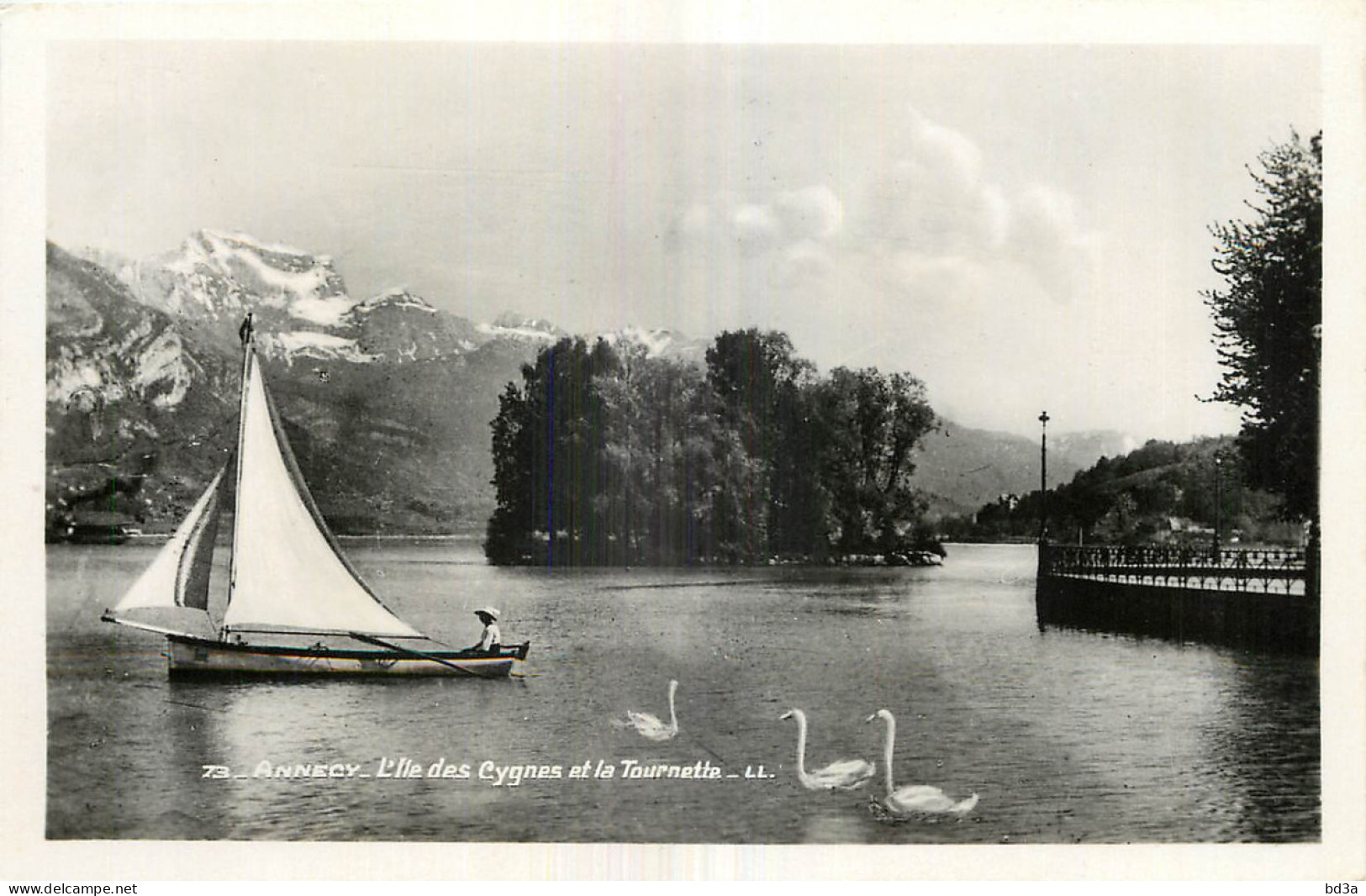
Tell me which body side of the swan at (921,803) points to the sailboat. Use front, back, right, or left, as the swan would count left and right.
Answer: front

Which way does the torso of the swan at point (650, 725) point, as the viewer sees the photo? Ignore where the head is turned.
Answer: to the viewer's right

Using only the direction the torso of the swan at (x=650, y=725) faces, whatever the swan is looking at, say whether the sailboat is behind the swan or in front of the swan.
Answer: behind

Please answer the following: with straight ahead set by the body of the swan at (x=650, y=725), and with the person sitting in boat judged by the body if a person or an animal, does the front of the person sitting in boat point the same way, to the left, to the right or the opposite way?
the opposite way

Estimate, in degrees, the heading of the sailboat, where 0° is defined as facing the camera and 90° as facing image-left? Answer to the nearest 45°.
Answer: approximately 90°

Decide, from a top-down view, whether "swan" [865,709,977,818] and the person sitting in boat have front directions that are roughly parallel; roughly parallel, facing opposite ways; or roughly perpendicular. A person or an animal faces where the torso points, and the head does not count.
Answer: roughly parallel

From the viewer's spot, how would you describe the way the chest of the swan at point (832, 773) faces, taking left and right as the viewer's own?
facing to the left of the viewer

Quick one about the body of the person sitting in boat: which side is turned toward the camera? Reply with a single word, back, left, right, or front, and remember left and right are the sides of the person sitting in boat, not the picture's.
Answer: left

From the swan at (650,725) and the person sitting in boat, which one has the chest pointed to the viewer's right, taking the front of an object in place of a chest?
the swan

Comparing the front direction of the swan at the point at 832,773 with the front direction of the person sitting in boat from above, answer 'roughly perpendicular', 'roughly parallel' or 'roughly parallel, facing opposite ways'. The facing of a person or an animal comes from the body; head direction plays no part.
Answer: roughly parallel

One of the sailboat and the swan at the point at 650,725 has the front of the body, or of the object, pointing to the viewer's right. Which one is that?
the swan

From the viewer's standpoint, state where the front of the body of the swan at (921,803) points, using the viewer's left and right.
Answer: facing to the left of the viewer

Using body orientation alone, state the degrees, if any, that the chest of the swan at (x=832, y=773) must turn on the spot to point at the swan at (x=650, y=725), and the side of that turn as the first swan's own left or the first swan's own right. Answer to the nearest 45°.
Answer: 0° — it already faces it

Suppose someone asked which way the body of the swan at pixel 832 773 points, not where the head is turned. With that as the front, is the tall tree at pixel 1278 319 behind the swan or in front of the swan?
behind
